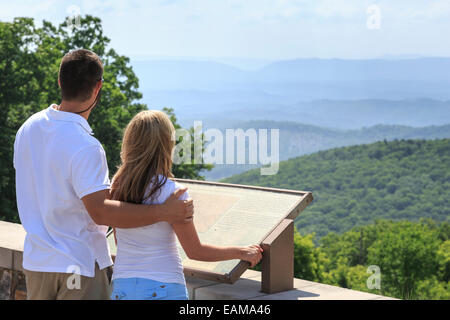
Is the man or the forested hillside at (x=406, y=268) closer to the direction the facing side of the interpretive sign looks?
the man

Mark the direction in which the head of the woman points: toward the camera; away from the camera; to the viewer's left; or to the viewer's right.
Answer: away from the camera

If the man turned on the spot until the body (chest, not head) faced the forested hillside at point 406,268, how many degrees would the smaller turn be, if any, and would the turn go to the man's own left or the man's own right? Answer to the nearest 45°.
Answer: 0° — they already face it

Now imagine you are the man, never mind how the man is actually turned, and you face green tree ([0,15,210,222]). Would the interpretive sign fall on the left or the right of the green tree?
right

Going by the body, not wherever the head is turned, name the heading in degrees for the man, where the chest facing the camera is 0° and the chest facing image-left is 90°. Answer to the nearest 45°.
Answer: approximately 225°

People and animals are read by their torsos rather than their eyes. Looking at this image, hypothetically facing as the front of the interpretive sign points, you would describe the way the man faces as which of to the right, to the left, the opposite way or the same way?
the opposite way

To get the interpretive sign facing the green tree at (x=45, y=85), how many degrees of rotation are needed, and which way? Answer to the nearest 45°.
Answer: approximately 135° to its right
